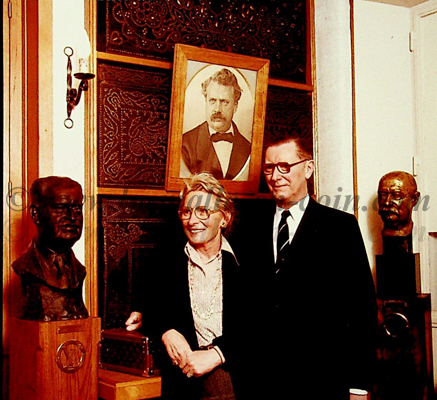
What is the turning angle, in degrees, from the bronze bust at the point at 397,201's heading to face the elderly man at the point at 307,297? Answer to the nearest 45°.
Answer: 0° — it already faces them

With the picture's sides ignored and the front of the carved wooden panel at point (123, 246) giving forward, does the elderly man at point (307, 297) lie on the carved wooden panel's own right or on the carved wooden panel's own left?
on the carved wooden panel's own left

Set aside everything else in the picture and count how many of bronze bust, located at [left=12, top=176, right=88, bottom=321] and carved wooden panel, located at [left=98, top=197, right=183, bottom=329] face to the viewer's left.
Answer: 0

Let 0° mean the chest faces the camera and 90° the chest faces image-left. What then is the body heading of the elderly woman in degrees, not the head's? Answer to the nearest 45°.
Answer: approximately 45°

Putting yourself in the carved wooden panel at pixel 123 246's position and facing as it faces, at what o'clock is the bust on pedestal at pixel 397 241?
The bust on pedestal is roughly at 9 o'clock from the carved wooden panel.

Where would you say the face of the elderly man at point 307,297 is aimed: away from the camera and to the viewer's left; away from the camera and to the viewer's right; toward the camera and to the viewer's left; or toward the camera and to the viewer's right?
toward the camera and to the viewer's left

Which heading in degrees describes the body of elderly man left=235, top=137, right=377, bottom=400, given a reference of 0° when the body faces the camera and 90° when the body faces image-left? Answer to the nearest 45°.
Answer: approximately 45°

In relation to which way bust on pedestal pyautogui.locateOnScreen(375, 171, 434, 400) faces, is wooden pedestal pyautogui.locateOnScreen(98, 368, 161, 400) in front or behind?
in front

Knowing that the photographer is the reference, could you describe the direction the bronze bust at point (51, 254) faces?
facing the viewer and to the right of the viewer

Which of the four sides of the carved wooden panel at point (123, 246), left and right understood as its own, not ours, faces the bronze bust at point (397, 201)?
left
